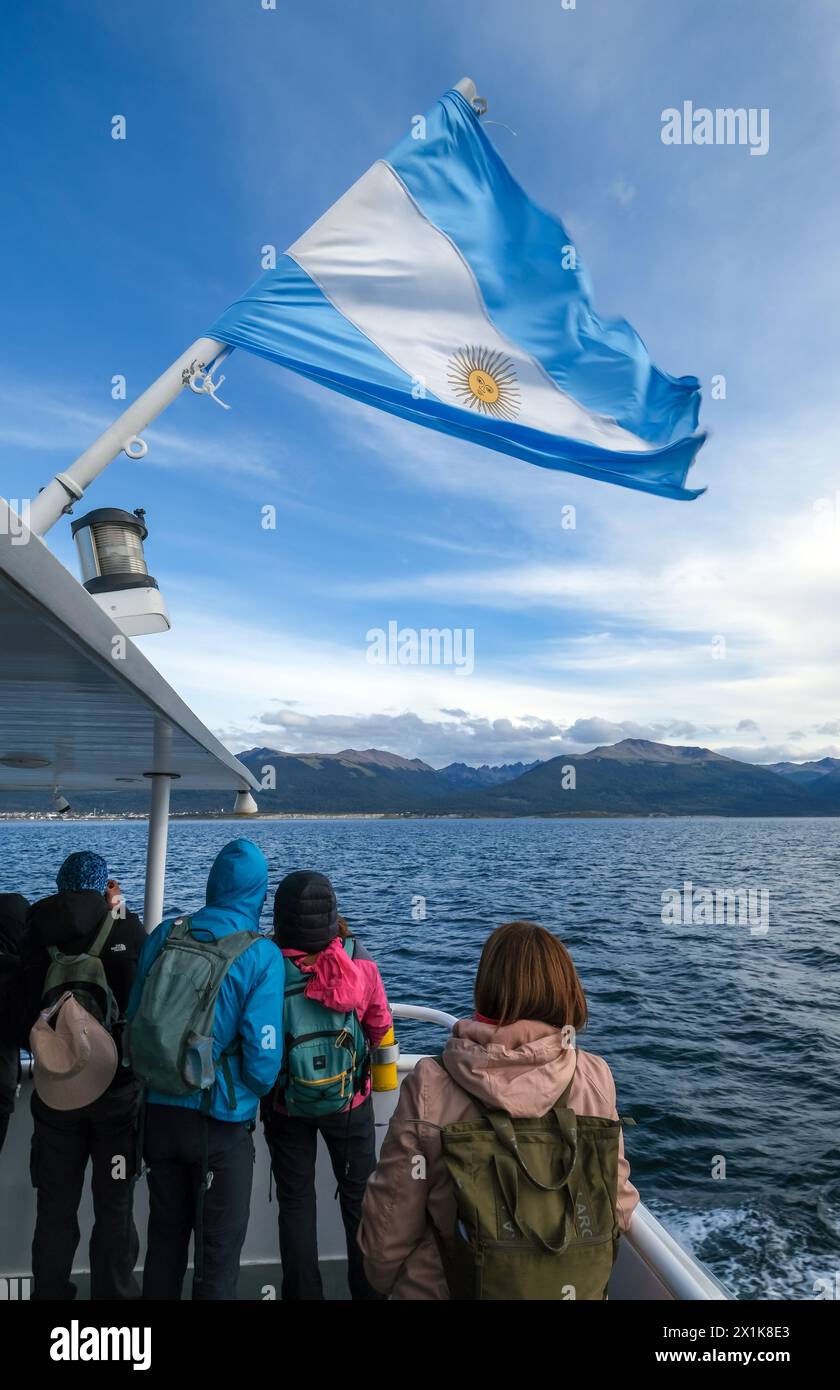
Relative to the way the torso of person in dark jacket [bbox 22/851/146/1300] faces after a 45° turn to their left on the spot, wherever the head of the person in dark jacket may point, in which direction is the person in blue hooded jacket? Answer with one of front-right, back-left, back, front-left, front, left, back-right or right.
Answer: back

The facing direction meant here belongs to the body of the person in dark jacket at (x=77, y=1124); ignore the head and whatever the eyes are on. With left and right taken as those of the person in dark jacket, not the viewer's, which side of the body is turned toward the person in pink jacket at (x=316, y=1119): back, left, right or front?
right

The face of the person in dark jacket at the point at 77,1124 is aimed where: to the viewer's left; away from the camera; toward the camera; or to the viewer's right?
away from the camera

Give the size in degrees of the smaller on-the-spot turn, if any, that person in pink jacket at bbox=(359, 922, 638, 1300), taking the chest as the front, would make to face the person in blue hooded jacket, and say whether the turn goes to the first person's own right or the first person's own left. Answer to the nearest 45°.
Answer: approximately 45° to the first person's own left

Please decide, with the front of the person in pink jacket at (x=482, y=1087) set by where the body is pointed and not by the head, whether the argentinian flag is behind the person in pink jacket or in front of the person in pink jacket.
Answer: in front

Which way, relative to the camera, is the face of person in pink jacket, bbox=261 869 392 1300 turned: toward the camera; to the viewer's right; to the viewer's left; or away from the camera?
away from the camera

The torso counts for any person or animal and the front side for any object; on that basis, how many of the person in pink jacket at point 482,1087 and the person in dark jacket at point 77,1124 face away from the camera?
2

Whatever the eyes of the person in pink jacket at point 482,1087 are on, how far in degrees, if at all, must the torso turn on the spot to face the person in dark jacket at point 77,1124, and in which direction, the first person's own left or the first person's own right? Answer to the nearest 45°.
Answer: approximately 45° to the first person's own left

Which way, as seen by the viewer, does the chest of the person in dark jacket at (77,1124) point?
away from the camera

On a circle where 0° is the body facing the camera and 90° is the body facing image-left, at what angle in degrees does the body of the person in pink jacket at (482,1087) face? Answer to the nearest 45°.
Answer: approximately 180°

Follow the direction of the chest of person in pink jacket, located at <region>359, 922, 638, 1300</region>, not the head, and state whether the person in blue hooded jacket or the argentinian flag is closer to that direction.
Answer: the argentinian flag
